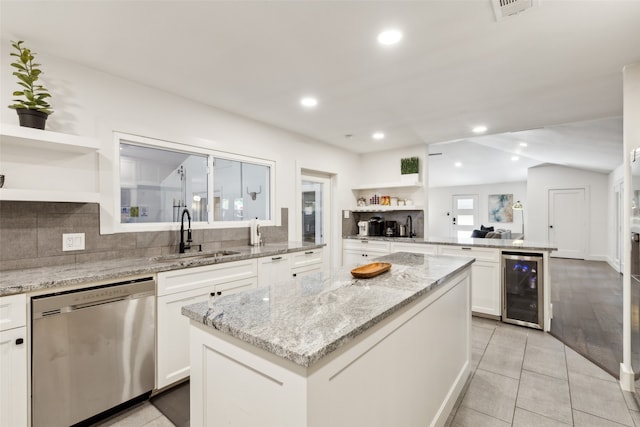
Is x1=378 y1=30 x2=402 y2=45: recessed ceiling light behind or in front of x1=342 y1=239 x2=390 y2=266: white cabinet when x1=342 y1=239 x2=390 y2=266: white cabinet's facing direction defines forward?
in front

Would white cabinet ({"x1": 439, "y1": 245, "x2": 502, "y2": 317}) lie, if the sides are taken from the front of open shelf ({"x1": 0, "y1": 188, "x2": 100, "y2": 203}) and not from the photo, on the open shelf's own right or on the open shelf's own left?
on the open shelf's own left

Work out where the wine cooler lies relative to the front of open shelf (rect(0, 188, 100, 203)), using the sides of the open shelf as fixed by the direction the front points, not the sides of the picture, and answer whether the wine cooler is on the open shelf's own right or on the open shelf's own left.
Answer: on the open shelf's own left

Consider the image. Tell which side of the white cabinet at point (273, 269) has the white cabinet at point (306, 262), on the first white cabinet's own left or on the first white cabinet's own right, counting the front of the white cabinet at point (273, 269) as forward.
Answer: on the first white cabinet's own left

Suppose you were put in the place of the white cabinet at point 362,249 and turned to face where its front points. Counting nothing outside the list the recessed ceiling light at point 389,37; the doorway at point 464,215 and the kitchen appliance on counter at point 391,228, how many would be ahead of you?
1

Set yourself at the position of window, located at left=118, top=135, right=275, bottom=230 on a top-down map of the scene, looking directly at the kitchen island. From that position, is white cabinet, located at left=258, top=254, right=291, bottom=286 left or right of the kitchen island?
left

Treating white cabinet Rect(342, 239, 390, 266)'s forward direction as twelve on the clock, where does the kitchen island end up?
The kitchen island is roughly at 12 o'clock from the white cabinet.

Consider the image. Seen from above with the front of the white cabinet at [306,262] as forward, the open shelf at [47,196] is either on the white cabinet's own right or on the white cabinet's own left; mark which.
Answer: on the white cabinet's own right

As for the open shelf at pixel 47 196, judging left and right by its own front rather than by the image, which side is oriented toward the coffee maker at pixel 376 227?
left

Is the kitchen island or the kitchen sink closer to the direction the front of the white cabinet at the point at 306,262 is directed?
the kitchen island

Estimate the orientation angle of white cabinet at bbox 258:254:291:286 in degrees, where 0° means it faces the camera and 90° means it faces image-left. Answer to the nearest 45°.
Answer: approximately 315°
